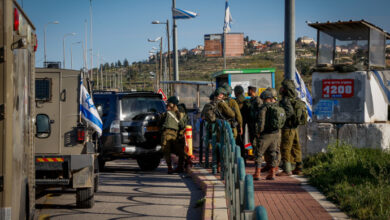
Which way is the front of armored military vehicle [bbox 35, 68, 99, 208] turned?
away from the camera

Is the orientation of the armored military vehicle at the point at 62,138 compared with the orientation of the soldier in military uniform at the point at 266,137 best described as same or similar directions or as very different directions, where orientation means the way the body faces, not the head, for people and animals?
same or similar directions

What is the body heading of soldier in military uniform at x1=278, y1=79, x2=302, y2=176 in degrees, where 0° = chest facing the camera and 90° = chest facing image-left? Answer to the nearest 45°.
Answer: approximately 90°

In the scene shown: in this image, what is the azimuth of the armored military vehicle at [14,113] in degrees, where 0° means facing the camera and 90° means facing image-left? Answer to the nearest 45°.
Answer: approximately 180°

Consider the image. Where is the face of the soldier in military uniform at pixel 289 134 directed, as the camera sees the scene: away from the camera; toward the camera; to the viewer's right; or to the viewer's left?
to the viewer's left
